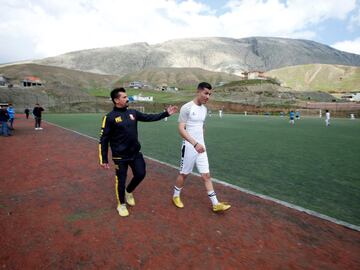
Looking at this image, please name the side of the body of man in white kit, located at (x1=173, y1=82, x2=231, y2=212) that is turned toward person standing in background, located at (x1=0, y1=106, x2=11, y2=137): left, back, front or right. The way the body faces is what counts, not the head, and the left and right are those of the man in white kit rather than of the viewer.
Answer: back

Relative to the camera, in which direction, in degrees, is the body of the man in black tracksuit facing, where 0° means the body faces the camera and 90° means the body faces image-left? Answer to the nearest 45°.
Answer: approximately 315°

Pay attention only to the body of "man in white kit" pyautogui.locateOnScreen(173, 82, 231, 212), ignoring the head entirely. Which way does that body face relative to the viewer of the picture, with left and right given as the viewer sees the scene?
facing the viewer and to the right of the viewer

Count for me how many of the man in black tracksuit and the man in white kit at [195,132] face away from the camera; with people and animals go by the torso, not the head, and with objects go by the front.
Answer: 0

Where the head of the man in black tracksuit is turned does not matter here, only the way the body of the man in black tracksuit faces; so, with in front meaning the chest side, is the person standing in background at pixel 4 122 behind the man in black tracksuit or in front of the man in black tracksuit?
behind

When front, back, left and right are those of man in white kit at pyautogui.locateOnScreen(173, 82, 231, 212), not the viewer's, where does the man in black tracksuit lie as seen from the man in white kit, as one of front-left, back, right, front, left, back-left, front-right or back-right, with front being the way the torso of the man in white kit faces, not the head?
back-right

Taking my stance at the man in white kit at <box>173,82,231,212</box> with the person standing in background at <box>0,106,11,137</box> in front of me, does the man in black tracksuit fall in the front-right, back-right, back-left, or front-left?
front-left

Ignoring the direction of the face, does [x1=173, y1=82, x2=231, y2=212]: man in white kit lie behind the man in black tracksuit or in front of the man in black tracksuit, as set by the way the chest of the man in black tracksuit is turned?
in front

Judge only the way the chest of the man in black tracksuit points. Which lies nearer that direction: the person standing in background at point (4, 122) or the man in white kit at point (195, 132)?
the man in white kit

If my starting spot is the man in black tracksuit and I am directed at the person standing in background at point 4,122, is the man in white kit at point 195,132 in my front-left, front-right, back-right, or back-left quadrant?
back-right

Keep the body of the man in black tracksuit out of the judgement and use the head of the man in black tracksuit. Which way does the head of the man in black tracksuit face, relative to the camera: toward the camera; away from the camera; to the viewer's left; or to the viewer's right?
to the viewer's right

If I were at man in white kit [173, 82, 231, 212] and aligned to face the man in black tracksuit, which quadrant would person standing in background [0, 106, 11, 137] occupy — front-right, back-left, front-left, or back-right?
front-right
